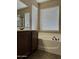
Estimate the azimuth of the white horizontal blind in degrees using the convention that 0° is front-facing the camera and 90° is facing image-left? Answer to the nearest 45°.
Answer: approximately 45°
